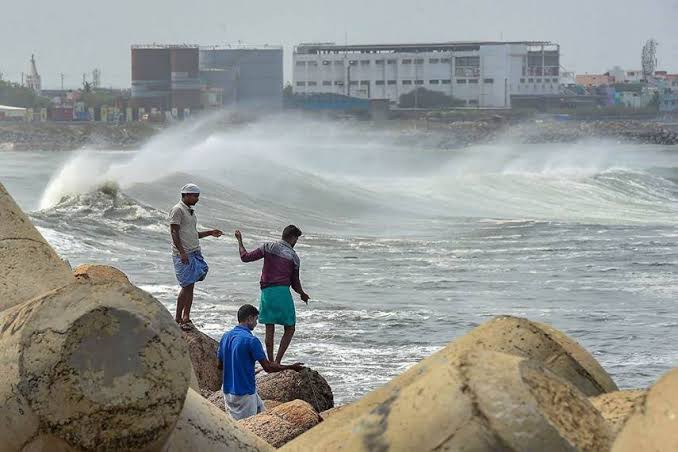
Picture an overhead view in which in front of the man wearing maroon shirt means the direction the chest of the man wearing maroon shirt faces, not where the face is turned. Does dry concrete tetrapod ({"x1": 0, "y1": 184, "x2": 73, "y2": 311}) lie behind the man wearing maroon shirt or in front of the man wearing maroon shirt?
behind

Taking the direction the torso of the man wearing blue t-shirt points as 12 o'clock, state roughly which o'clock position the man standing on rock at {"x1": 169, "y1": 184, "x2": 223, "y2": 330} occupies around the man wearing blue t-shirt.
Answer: The man standing on rock is roughly at 10 o'clock from the man wearing blue t-shirt.

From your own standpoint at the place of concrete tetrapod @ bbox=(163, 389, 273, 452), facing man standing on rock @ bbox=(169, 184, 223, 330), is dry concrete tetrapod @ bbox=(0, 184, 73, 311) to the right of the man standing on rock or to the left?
left

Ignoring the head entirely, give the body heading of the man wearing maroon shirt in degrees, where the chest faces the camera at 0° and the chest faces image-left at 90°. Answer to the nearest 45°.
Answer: approximately 225°

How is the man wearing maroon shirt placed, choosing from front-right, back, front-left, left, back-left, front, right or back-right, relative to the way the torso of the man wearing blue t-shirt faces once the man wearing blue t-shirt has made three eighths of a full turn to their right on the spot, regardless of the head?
back

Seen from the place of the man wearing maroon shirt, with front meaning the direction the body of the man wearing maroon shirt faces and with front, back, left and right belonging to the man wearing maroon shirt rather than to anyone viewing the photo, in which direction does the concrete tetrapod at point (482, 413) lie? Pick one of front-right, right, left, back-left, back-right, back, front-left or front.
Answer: back-right

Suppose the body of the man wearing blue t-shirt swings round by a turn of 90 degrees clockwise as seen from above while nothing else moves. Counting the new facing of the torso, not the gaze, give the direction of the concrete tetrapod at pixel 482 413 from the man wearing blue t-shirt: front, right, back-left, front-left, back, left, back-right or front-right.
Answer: front-right

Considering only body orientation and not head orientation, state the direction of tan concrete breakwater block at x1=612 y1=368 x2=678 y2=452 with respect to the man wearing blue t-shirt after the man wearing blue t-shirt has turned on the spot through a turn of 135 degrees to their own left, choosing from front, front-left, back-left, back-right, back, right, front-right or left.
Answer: left

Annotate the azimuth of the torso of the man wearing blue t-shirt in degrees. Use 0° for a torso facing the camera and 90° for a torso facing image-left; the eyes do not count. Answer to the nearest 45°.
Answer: approximately 225°

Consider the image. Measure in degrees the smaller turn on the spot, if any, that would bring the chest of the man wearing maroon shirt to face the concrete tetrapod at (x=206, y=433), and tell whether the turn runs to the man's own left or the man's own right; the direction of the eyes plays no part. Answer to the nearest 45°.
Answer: approximately 135° to the man's own right
